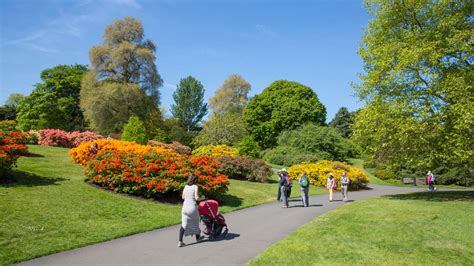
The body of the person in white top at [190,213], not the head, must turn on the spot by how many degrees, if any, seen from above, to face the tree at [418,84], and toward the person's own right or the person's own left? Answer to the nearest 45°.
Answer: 0° — they already face it

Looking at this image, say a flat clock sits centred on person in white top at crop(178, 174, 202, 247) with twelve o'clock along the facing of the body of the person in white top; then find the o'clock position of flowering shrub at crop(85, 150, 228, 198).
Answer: The flowering shrub is roughly at 10 o'clock from the person in white top.

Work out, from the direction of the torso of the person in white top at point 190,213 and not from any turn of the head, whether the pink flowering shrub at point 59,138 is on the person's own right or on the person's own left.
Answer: on the person's own left

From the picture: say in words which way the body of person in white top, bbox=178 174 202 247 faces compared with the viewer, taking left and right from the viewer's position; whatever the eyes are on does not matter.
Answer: facing away from the viewer and to the right of the viewer

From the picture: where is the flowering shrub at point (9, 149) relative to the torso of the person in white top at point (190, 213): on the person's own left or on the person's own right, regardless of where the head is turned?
on the person's own left

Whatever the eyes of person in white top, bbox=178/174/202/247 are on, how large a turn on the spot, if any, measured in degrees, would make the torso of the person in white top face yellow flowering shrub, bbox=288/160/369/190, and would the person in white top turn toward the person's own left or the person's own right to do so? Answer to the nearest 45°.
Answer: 0° — they already face it

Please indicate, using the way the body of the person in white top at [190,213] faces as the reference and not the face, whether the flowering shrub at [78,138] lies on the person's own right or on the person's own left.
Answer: on the person's own left

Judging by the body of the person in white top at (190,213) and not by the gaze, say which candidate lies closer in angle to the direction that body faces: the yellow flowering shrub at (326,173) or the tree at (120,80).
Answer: the yellow flowering shrub

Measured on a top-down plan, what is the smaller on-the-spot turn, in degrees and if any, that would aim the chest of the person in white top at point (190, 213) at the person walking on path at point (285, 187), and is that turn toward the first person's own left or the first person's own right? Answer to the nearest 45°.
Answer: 0° — they already face them

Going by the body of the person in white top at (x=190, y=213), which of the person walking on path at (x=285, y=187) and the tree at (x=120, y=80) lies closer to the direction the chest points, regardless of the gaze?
the person walking on path

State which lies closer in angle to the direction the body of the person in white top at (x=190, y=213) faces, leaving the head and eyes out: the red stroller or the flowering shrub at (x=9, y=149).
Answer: the red stroller
